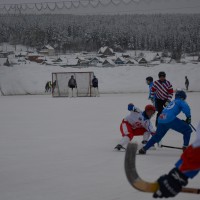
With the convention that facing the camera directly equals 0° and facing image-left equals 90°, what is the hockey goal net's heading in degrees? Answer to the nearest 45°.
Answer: approximately 0°

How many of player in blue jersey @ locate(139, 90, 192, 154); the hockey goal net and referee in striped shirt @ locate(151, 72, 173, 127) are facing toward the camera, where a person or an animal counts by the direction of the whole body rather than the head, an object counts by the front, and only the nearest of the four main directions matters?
2

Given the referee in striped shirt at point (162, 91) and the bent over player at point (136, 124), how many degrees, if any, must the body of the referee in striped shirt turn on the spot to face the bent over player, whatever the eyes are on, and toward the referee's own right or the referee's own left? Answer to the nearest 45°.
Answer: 0° — they already face them

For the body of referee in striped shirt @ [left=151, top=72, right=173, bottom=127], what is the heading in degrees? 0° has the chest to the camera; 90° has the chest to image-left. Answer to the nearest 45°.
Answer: approximately 0°

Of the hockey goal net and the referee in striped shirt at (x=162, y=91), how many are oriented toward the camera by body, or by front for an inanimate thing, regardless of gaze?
2

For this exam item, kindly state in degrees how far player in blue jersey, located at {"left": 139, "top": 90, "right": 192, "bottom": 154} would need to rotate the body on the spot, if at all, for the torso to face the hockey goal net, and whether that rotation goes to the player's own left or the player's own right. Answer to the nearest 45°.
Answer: approximately 45° to the player's own left
